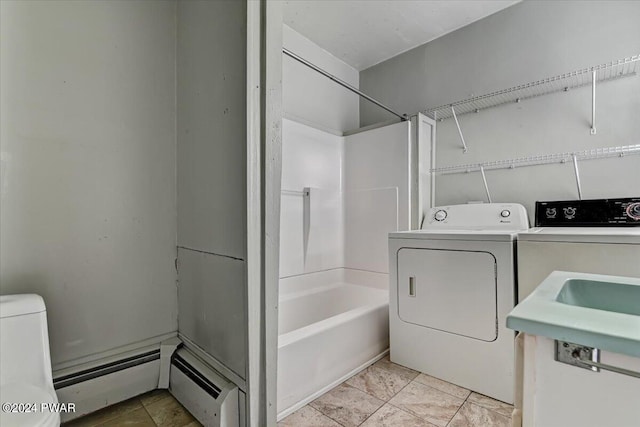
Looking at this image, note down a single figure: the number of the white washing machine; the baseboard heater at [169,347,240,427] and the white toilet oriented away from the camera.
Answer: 0

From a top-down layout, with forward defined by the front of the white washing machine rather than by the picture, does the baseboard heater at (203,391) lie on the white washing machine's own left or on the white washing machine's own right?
on the white washing machine's own right

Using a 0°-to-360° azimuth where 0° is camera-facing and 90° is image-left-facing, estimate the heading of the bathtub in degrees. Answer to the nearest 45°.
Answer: approximately 315°

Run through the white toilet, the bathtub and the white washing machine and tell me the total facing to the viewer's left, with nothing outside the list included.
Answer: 0

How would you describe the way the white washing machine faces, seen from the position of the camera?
facing the viewer

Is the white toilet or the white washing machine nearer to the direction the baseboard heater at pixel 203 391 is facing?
the white toilet

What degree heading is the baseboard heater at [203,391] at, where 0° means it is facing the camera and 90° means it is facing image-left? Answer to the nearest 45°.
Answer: approximately 45°
